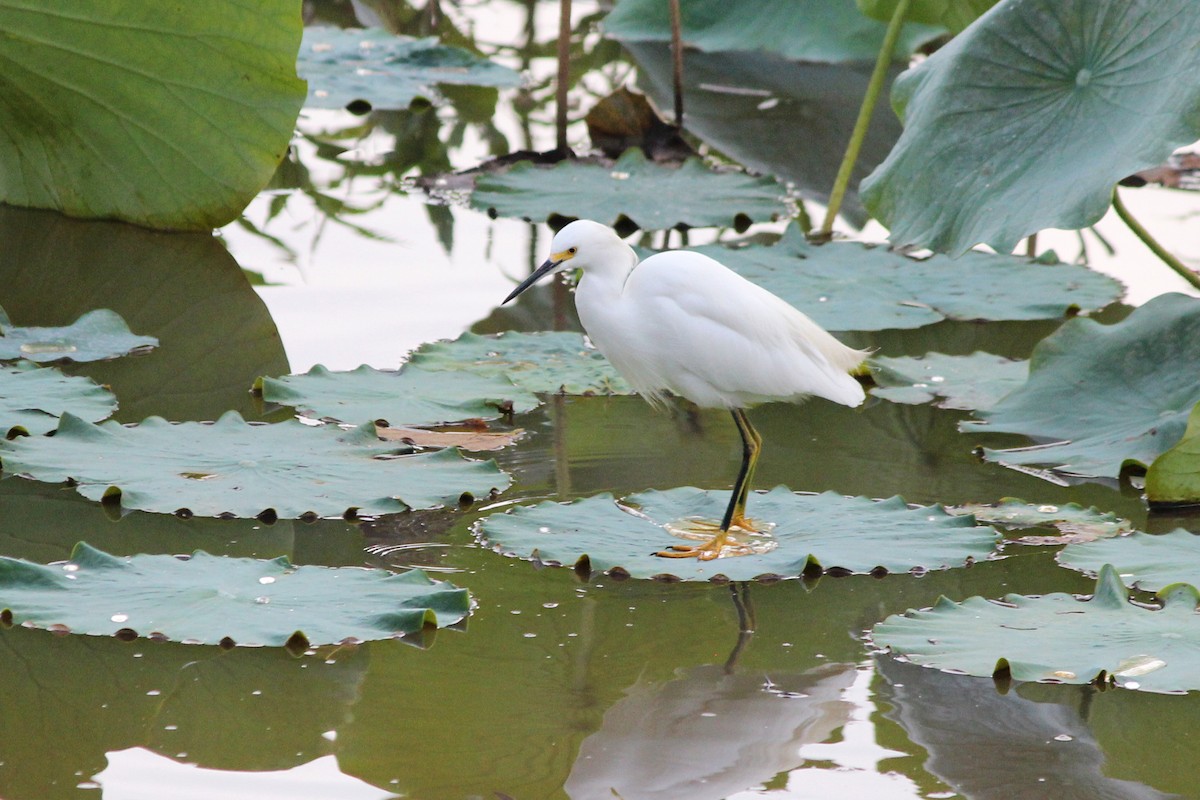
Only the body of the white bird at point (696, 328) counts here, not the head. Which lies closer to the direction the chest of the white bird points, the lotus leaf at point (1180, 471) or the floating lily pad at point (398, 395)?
the floating lily pad

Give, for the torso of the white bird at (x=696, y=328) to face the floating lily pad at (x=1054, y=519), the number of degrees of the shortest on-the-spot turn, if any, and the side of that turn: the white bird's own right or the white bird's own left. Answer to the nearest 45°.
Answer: approximately 180°

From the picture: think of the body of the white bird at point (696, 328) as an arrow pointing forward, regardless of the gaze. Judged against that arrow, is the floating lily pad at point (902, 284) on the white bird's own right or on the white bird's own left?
on the white bird's own right

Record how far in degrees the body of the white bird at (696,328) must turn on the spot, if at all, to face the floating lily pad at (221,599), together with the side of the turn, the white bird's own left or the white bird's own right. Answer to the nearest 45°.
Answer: approximately 45° to the white bird's own left

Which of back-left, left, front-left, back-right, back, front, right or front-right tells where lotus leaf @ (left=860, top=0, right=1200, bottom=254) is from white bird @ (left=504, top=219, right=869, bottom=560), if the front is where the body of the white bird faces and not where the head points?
back-right

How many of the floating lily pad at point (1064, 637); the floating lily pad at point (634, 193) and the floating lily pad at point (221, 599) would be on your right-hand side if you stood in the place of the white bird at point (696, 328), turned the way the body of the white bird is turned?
1

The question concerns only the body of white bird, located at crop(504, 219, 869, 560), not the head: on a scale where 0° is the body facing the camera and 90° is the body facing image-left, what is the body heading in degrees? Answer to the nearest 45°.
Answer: approximately 90°

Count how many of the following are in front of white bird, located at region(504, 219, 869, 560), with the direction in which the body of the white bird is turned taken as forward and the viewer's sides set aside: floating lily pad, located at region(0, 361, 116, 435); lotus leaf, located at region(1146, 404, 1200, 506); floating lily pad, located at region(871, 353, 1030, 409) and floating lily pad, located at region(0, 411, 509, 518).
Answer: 2

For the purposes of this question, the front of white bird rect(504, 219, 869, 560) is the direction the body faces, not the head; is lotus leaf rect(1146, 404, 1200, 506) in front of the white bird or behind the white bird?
behind

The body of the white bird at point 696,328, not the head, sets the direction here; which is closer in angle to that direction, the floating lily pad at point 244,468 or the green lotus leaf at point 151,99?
the floating lily pad

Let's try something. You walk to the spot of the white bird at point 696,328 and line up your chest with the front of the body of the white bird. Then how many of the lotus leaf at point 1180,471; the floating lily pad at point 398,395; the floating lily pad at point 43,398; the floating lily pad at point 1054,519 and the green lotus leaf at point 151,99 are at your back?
2

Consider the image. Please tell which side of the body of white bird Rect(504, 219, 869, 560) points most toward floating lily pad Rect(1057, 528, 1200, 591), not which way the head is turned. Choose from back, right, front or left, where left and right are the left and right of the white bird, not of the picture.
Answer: back
